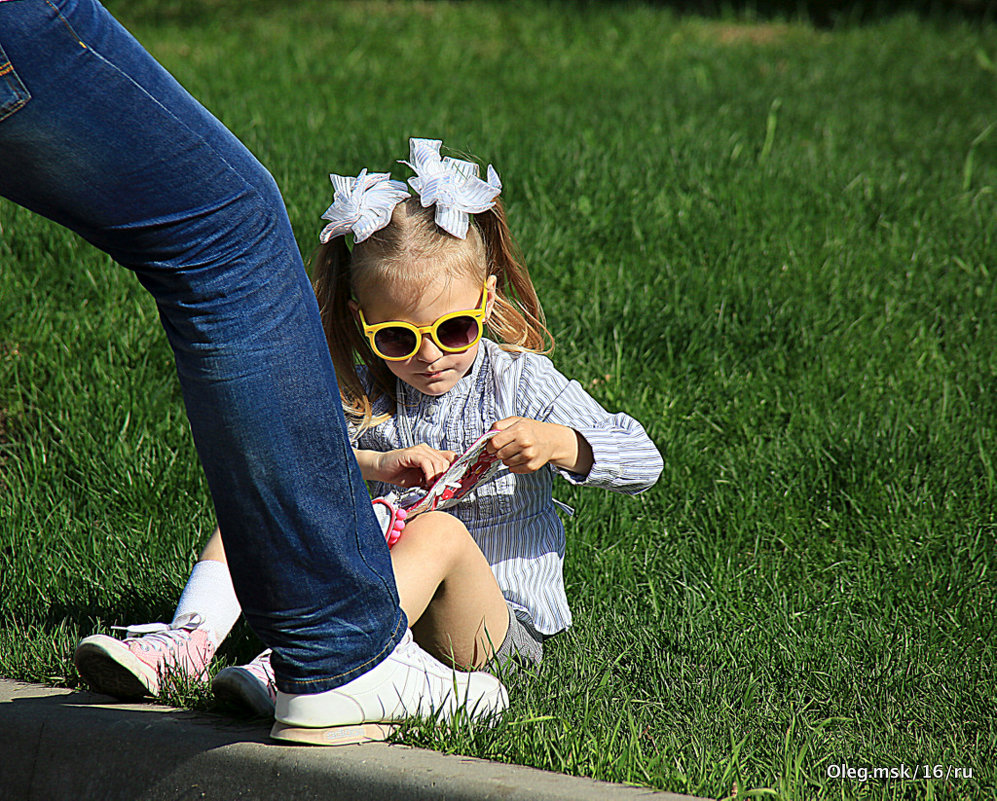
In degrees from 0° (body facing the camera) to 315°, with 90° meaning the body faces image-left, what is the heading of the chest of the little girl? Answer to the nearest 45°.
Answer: approximately 45°
